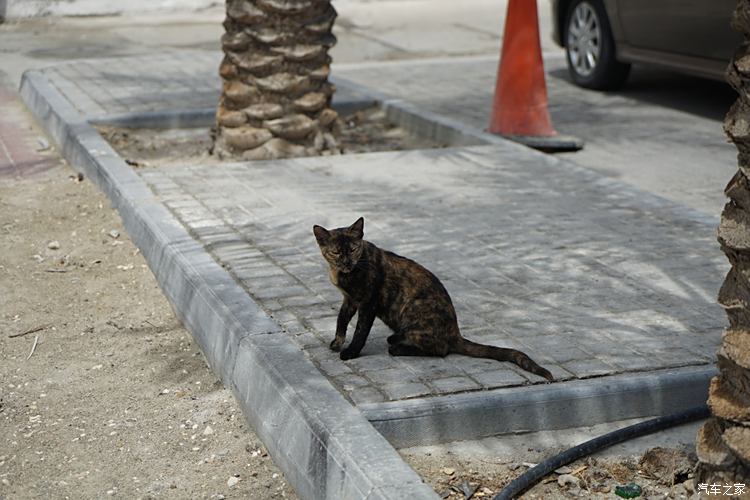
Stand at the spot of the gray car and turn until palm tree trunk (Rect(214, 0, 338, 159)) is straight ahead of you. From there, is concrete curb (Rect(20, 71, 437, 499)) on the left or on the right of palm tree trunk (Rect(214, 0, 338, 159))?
left

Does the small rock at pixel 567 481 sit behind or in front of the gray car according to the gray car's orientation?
behind

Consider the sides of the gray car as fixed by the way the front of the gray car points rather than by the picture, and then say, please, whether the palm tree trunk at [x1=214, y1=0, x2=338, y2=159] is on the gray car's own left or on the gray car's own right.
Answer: on the gray car's own left

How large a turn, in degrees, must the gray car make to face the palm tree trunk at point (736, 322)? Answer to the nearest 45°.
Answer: approximately 135° to its left
